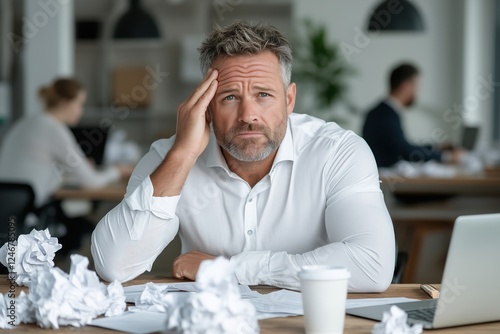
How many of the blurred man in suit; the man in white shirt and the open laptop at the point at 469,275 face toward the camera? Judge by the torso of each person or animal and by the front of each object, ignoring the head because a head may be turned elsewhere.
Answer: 1

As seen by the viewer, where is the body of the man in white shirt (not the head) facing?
toward the camera

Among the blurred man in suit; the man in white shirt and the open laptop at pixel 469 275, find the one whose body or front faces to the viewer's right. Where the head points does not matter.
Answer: the blurred man in suit

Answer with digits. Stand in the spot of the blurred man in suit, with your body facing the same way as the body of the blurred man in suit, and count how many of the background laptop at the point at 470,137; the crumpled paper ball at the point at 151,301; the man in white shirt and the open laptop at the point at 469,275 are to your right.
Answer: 3

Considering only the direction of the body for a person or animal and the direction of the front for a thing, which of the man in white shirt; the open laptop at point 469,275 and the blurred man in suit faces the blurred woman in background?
the open laptop

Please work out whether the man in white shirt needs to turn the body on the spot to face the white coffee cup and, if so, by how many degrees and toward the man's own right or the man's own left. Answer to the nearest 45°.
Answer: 0° — they already face it

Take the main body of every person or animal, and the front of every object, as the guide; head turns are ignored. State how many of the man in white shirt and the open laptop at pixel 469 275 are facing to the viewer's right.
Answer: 0

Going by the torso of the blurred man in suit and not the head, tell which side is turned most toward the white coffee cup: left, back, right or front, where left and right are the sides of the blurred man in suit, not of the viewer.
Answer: right

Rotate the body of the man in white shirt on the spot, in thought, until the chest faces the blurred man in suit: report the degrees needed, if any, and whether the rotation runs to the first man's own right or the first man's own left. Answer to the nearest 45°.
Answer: approximately 180°

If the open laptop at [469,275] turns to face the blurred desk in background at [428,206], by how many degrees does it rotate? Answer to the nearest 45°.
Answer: approximately 45° to its right

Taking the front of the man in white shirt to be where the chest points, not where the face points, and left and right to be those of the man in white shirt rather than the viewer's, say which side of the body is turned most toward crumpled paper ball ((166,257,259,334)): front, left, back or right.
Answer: front

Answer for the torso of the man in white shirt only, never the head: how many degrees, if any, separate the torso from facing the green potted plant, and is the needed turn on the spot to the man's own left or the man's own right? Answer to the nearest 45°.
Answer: approximately 180°

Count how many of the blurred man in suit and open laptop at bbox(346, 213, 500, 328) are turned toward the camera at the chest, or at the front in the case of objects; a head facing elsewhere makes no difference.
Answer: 0

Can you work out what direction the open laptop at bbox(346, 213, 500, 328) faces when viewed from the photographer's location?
facing away from the viewer and to the left of the viewer

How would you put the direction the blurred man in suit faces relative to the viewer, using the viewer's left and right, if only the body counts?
facing to the right of the viewer

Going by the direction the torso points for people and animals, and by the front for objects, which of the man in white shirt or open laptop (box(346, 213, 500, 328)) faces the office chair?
the open laptop

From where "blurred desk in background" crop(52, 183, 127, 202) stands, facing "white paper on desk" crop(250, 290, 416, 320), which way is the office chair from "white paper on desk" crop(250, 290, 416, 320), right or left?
right

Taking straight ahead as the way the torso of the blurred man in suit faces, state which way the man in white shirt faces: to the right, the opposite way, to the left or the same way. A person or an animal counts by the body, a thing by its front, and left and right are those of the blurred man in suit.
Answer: to the right

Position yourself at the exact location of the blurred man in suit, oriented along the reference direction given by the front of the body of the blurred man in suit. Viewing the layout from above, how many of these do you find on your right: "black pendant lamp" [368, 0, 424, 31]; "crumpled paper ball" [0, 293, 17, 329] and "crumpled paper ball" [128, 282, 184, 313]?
2
